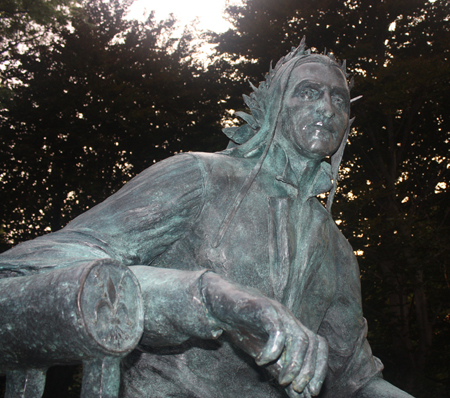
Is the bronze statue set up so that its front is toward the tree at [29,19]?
no

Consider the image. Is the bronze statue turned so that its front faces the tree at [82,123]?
no

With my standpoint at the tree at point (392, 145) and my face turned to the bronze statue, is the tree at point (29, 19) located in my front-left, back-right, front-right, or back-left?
front-right

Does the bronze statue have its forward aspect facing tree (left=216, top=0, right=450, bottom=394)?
no
